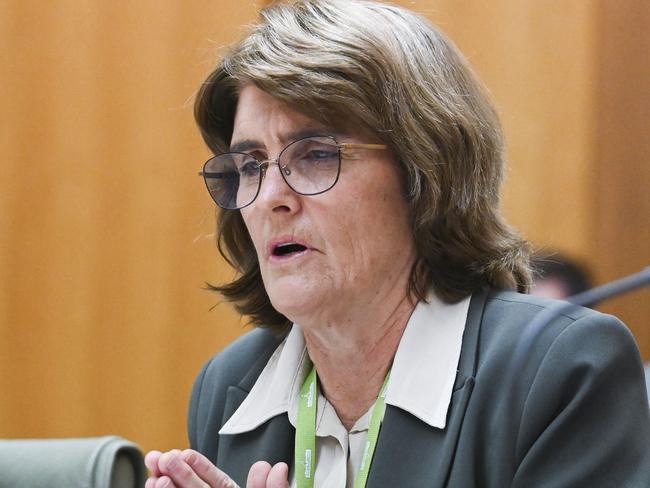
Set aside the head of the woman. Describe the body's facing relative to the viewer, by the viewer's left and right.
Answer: facing the viewer and to the left of the viewer

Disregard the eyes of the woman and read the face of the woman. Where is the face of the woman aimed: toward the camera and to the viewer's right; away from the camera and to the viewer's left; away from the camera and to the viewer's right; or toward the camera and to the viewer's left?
toward the camera and to the viewer's left

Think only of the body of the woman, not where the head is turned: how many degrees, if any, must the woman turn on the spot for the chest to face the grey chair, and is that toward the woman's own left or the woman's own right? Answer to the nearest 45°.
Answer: approximately 45° to the woman's own right

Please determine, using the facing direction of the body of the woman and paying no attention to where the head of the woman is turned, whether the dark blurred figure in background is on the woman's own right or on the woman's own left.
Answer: on the woman's own left
